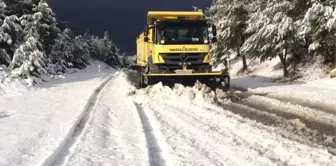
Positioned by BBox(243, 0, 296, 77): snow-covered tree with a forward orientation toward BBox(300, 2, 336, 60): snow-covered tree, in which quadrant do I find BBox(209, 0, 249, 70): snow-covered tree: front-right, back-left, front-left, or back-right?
back-left

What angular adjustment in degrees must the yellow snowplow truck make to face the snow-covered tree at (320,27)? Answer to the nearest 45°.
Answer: approximately 135° to its left

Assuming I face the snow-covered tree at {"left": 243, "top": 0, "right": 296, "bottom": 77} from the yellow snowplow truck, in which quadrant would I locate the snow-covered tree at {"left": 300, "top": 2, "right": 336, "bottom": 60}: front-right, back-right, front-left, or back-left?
front-right

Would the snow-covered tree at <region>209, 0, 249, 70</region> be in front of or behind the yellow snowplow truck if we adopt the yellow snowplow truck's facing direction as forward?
behind

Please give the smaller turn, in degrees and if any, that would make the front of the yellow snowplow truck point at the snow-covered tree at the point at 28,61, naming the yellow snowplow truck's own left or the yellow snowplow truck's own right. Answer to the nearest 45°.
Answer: approximately 135° to the yellow snowplow truck's own right

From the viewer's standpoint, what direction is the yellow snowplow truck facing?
toward the camera

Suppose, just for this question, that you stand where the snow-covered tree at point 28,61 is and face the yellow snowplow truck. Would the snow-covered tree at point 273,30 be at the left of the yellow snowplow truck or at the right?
left
